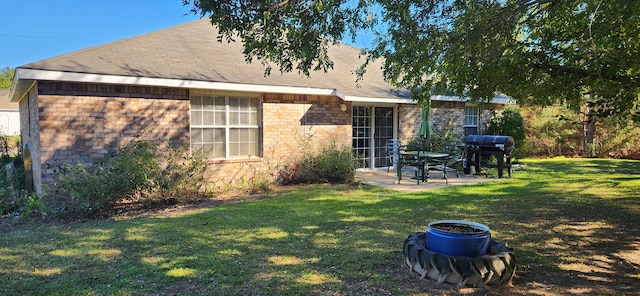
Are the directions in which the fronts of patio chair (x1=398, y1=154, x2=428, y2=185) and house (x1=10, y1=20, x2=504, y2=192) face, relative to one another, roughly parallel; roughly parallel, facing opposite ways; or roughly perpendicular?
roughly perpendicular

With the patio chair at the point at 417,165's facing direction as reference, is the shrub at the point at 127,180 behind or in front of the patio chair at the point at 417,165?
behind

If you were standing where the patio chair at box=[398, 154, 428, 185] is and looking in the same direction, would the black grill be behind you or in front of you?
in front

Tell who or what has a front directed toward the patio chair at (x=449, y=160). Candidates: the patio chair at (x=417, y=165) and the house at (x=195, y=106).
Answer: the patio chair at (x=417, y=165)

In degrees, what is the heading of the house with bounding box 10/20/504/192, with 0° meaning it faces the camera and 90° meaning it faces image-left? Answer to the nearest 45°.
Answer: approximately 135°

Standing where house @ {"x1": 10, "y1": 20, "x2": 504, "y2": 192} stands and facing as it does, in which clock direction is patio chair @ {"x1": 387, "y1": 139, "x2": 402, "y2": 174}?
The patio chair is roughly at 4 o'clock from the house.

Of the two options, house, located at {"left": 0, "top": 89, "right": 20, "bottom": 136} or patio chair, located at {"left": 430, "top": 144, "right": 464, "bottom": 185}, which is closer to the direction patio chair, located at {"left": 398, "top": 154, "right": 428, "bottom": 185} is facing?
the patio chair

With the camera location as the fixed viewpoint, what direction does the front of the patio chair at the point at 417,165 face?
facing away from the viewer and to the right of the viewer

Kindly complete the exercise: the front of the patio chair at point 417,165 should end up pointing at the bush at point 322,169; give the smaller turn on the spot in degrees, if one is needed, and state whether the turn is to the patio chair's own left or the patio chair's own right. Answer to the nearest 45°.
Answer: approximately 135° to the patio chair's own left

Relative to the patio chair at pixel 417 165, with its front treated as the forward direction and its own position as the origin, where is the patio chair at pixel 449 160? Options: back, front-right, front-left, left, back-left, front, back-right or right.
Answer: front
